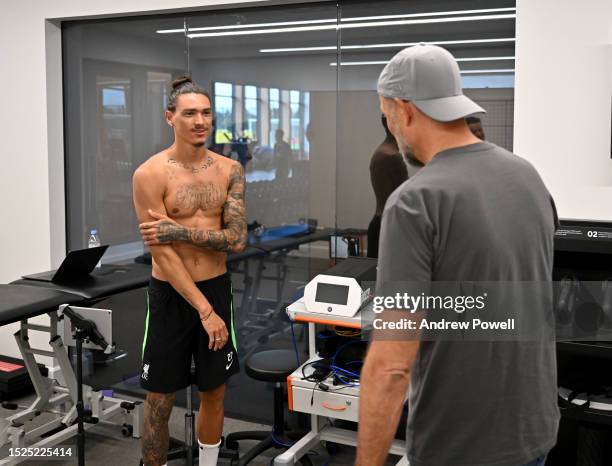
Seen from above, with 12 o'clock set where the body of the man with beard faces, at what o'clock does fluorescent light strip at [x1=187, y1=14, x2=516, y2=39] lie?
The fluorescent light strip is roughly at 1 o'clock from the man with beard.

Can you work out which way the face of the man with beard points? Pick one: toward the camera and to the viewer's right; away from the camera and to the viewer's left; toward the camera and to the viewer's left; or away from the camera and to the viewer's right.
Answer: away from the camera and to the viewer's left

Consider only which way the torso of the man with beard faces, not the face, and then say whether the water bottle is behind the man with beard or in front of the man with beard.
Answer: in front

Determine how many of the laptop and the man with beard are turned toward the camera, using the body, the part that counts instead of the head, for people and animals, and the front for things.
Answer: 0

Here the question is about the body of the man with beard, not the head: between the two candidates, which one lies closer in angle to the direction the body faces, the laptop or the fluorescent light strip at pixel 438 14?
the laptop

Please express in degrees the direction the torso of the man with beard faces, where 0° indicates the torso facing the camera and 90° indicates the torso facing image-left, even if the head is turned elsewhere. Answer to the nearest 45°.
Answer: approximately 135°

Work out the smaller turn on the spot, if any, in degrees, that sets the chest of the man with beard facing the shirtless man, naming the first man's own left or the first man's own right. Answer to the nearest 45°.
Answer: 0° — they already face them

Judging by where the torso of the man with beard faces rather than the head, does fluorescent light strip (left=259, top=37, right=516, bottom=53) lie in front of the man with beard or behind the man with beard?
in front

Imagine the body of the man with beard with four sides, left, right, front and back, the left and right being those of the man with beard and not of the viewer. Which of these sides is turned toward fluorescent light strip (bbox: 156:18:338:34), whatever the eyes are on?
front
